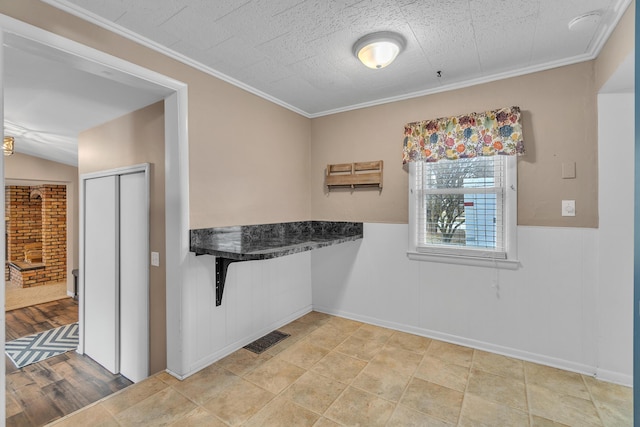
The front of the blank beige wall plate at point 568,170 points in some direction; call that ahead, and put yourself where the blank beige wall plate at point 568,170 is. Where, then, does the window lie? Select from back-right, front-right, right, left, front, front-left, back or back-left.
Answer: right

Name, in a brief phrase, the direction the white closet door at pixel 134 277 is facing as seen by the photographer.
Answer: facing the viewer and to the left of the viewer

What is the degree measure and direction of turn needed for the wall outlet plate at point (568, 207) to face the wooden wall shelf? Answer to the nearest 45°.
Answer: approximately 90° to its right

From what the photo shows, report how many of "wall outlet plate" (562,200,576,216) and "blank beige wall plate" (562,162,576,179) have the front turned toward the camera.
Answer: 2

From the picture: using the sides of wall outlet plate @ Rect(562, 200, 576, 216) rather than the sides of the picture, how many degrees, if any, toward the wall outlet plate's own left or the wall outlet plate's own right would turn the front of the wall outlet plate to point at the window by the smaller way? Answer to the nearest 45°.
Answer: approximately 90° to the wall outlet plate's own right

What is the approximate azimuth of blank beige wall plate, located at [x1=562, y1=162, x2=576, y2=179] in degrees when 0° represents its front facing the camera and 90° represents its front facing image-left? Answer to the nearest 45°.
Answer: approximately 0°

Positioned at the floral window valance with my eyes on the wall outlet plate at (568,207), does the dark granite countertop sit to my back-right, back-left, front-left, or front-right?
back-right

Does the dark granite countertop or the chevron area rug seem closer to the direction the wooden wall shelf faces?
the dark granite countertop

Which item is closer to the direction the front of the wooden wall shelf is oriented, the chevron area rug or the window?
the chevron area rug

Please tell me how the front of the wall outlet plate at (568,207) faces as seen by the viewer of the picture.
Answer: facing the viewer

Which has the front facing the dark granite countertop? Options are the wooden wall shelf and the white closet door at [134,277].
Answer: the wooden wall shelf

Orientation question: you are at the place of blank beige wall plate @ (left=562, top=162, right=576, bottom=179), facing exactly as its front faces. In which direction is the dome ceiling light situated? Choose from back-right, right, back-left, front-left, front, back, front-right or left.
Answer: front-right

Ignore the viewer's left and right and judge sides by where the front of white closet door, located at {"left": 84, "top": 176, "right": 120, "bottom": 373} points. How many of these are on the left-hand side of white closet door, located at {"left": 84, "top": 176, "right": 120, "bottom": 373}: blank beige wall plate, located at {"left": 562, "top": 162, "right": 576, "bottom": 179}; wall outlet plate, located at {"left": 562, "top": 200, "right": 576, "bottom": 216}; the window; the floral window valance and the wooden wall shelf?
5

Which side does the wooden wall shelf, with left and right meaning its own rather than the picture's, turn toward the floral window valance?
left
